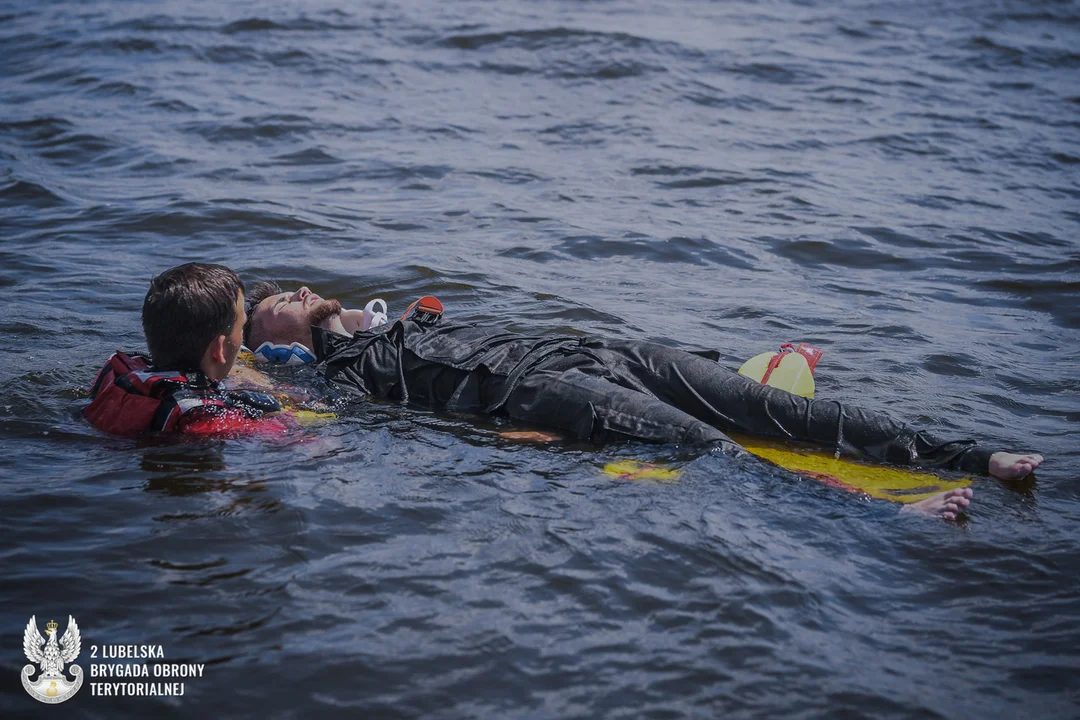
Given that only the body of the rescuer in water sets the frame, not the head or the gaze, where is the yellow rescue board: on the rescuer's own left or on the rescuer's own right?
on the rescuer's own right

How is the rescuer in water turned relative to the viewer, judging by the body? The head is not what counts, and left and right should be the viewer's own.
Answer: facing away from the viewer and to the right of the viewer
